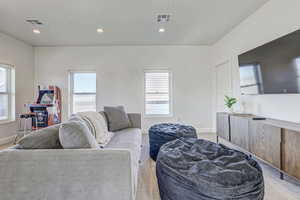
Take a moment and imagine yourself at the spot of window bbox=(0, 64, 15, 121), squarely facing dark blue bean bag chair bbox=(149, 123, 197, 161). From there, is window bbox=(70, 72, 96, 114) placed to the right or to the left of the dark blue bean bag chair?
left

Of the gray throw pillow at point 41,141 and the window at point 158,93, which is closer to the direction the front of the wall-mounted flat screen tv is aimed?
the gray throw pillow

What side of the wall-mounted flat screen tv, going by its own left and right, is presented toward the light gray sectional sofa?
front

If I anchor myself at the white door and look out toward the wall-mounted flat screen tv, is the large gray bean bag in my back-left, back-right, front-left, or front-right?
front-right

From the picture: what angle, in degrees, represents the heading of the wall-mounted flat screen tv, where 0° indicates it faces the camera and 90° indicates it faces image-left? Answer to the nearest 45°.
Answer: approximately 45°

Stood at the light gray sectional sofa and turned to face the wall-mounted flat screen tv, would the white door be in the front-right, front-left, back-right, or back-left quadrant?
front-left

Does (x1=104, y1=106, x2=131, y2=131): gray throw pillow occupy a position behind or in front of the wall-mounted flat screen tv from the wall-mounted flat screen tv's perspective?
in front

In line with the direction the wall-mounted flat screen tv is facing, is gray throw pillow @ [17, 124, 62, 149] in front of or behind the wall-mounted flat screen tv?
in front

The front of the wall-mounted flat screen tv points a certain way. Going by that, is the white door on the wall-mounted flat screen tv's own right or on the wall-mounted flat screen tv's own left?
on the wall-mounted flat screen tv's own right

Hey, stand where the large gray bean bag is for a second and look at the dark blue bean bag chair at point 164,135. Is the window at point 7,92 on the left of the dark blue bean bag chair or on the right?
left

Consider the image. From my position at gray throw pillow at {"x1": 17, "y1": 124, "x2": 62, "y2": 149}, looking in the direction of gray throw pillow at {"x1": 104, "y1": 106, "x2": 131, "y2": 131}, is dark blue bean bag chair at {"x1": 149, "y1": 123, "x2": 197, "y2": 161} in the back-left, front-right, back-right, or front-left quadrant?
front-right

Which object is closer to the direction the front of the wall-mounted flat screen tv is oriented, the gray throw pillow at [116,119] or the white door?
the gray throw pillow

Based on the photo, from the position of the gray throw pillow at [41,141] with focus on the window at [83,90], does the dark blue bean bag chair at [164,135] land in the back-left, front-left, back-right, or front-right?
front-right
